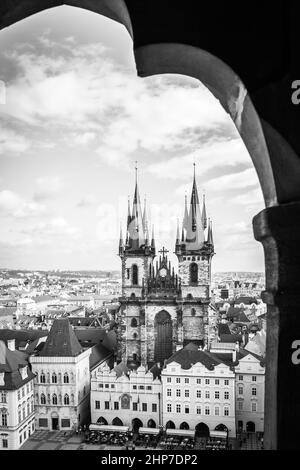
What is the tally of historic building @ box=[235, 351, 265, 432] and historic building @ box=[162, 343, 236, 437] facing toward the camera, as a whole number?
2

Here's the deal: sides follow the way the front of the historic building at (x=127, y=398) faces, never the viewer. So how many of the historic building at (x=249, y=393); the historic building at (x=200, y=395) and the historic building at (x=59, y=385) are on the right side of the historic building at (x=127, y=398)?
1

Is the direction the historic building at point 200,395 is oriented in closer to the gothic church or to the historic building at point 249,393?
the historic building

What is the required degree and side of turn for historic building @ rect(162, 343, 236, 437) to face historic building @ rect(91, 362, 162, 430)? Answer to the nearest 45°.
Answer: approximately 90° to its right

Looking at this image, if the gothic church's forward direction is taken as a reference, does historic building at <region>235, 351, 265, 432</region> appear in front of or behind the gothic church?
in front

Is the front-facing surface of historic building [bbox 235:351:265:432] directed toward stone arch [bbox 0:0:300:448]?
yes

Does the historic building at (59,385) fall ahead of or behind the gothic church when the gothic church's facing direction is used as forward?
ahead

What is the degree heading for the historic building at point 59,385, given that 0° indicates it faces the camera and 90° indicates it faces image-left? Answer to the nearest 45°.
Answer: approximately 0°

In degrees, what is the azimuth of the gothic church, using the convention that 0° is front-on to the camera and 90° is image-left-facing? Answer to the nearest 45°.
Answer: approximately 0°

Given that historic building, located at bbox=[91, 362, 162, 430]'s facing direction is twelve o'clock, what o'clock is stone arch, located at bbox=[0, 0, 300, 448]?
The stone arch is roughly at 12 o'clock from the historic building.

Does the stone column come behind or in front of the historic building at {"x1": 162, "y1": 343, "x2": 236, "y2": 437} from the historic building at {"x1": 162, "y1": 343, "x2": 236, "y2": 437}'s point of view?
in front

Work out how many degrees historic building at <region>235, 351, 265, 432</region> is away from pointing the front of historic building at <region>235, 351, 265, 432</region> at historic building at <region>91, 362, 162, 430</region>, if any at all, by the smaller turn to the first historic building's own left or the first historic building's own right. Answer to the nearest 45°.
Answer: approximately 90° to the first historic building's own right

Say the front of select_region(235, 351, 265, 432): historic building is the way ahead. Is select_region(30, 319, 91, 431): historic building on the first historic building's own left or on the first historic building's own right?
on the first historic building's own right
